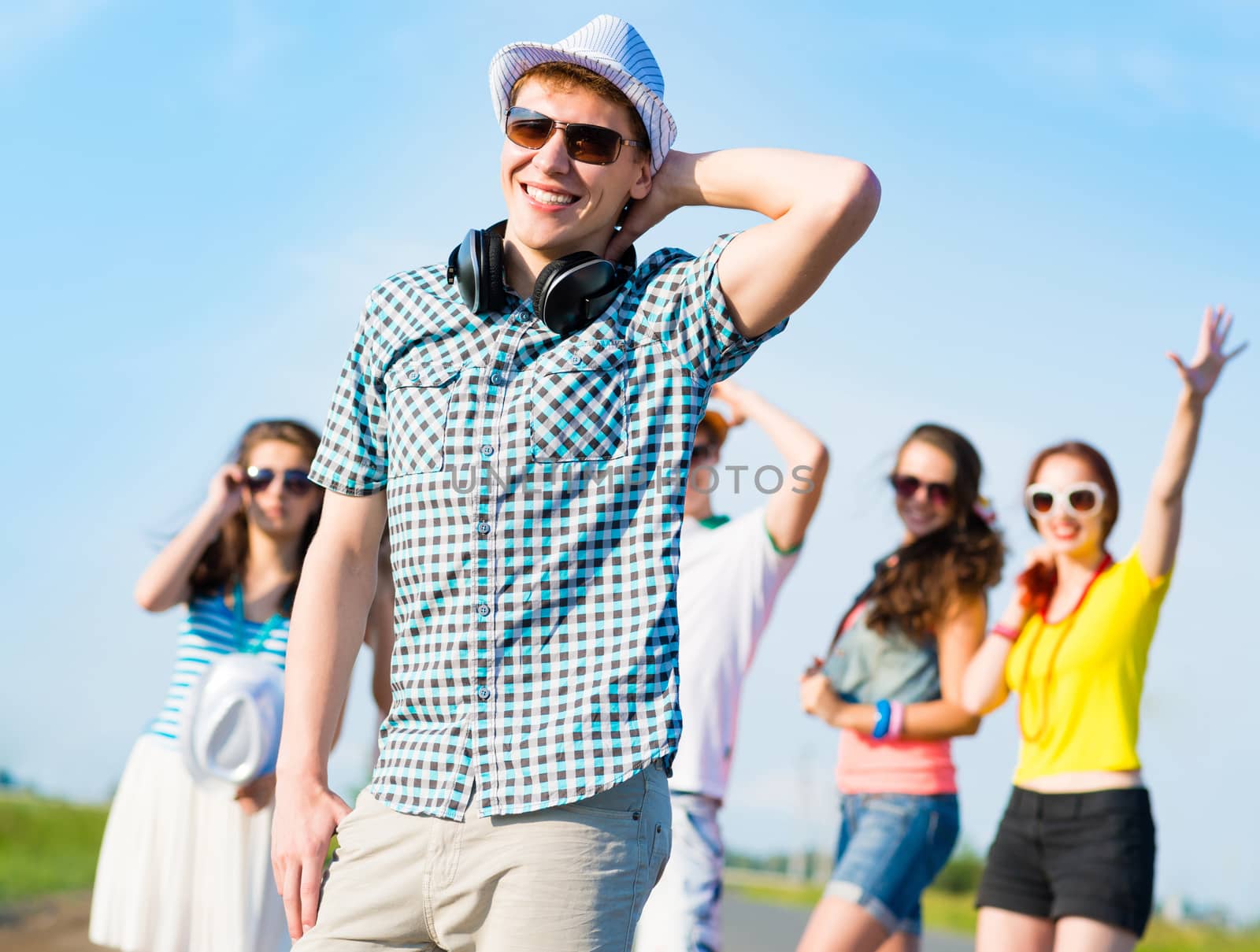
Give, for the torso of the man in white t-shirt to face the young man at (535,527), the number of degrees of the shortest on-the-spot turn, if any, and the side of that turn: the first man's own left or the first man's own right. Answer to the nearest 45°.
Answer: approximately 45° to the first man's own left

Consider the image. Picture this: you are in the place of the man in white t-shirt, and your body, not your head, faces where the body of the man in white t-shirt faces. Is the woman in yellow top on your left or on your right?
on your left

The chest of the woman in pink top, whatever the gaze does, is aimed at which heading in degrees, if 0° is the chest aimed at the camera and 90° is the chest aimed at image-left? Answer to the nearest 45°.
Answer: approximately 45°

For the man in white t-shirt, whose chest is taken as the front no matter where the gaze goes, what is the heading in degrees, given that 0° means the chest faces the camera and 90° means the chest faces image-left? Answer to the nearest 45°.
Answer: approximately 45°

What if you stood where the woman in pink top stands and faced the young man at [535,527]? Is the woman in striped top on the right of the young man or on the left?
right

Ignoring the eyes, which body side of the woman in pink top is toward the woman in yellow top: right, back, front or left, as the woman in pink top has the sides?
left
